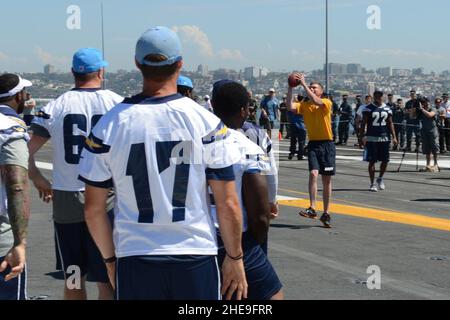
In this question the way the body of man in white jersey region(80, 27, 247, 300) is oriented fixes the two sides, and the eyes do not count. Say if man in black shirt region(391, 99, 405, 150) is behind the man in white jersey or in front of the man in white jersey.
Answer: in front

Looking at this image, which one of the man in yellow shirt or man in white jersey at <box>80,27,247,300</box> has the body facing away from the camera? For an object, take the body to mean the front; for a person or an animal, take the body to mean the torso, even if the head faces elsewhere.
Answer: the man in white jersey

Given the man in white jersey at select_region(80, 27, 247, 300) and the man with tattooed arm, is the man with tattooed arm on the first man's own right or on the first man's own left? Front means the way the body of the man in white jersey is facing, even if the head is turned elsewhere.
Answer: on the first man's own left

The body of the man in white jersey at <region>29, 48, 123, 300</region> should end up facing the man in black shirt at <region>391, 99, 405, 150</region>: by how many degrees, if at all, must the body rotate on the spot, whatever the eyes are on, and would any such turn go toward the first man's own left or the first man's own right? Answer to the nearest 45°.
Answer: approximately 45° to the first man's own right

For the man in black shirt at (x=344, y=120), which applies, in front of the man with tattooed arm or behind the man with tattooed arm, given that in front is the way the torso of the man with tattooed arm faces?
in front

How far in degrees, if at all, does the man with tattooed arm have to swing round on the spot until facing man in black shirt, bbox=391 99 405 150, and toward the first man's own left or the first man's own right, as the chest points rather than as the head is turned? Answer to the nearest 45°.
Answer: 0° — they already face them

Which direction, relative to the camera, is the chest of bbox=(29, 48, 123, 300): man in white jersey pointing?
away from the camera

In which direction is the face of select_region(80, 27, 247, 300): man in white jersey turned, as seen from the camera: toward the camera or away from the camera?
away from the camera

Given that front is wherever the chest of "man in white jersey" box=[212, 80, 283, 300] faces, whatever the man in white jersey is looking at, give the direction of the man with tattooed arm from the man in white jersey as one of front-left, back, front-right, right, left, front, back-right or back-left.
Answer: back-left

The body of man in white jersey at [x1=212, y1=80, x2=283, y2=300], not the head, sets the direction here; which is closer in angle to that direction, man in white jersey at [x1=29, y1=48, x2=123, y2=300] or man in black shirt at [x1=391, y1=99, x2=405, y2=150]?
the man in black shirt

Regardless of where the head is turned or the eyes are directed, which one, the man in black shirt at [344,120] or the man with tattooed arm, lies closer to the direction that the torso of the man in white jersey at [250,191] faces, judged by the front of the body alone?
the man in black shirt

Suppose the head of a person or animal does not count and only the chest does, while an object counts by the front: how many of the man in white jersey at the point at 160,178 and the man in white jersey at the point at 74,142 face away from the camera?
2

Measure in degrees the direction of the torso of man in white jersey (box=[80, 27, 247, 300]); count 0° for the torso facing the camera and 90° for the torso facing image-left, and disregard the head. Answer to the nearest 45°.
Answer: approximately 180°

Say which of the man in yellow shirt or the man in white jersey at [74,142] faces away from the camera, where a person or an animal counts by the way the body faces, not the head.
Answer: the man in white jersey

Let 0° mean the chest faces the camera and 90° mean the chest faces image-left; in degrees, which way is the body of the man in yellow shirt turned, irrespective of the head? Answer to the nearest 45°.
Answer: approximately 45°

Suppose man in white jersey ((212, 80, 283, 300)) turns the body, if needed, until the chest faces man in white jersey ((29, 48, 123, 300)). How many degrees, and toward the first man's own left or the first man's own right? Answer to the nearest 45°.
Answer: approximately 90° to the first man's own left

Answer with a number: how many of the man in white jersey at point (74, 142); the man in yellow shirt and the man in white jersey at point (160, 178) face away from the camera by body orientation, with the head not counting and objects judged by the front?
2
